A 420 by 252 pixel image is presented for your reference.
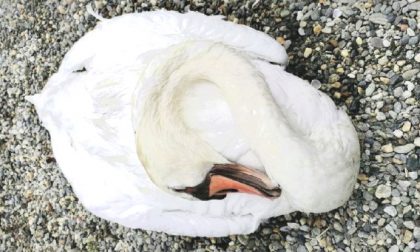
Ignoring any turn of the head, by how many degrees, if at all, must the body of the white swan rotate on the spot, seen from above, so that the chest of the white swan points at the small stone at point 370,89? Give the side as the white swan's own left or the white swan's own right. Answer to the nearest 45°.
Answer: approximately 45° to the white swan's own left

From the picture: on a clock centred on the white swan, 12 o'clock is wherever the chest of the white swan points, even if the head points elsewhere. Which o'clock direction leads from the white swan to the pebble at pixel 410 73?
The pebble is roughly at 11 o'clock from the white swan.

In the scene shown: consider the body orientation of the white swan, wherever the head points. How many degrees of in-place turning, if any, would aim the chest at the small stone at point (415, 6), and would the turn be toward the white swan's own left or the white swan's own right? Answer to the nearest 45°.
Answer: approximately 45° to the white swan's own left

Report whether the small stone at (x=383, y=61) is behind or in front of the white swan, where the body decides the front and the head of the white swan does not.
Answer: in front

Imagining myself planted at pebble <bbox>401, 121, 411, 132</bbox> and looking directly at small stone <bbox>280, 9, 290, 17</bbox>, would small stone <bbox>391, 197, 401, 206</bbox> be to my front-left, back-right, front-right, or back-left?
back-left

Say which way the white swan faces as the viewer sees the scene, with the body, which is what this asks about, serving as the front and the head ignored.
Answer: to the viewer's right

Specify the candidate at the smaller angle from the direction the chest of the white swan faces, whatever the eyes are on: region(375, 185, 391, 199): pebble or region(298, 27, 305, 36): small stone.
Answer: the pebble

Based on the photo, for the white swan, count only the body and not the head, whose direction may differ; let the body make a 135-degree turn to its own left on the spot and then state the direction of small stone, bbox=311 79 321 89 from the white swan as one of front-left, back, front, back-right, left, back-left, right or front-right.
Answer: right

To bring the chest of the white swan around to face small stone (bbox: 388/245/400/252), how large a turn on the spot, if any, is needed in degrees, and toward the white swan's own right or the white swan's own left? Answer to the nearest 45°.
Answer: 0° — it already faces it

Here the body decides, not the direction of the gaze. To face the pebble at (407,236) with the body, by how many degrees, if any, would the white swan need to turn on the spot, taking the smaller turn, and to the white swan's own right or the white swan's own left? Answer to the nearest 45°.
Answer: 0° — it already faces it

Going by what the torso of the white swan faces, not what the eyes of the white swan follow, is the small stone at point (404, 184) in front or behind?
in front
